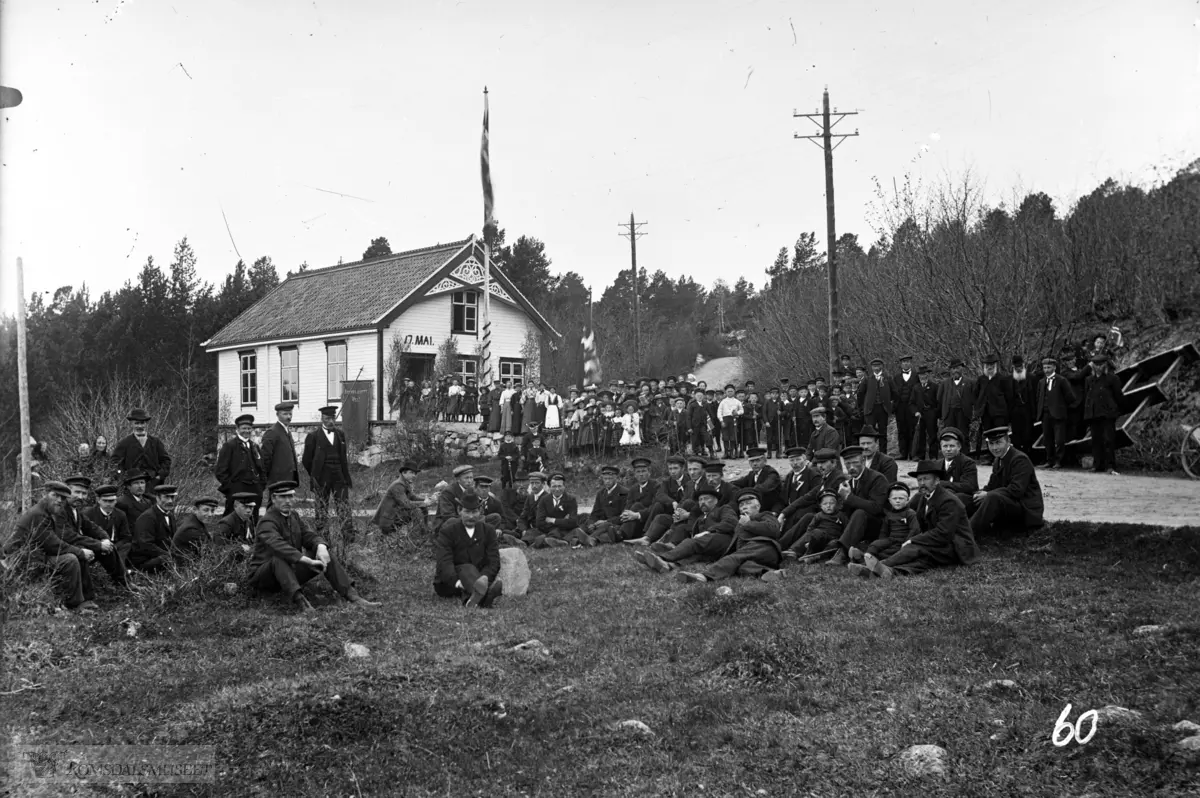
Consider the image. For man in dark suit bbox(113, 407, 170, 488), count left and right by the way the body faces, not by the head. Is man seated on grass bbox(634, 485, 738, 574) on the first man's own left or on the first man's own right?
on the first man's own left

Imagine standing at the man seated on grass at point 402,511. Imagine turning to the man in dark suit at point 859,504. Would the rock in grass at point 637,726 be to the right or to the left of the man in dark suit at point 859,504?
right

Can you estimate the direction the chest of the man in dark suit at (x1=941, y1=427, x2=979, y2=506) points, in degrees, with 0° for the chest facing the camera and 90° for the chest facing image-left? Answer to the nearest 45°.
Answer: approximately 45°

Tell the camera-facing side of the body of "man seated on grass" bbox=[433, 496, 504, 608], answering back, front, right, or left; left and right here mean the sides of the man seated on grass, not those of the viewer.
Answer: front

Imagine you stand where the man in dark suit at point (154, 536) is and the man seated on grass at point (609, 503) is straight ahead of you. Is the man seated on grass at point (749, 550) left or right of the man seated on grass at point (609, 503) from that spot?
right

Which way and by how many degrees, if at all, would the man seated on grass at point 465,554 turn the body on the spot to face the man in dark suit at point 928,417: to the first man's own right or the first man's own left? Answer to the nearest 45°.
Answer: approximately 135° to the first man's own left

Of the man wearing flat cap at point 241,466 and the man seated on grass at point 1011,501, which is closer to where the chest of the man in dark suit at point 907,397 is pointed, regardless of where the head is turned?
the man seated on grass

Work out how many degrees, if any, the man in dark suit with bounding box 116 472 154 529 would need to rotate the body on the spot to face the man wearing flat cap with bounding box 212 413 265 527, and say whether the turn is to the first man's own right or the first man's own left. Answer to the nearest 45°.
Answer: approximately 90° to the first man's own left

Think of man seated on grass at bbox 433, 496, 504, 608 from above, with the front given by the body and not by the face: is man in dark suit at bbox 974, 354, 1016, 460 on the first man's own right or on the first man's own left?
on the first man's own left
